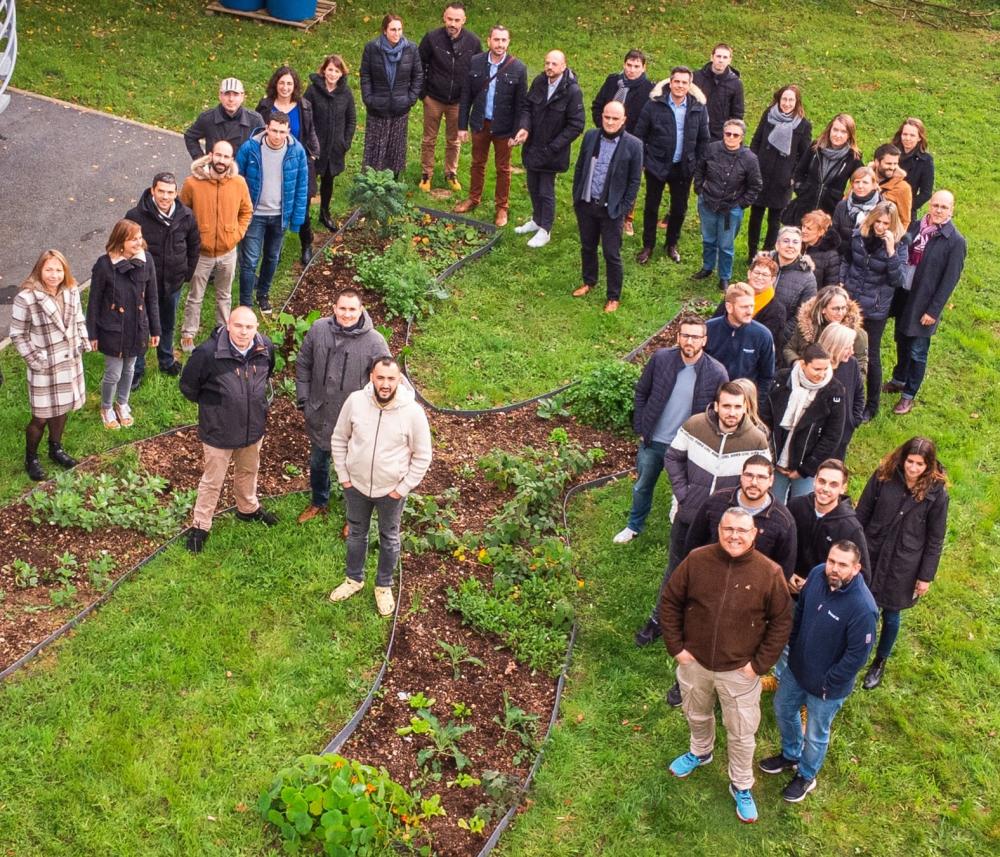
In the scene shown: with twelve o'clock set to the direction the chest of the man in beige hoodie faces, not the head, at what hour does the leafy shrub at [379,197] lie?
The leafy shrub is roughly at 6 o'clock from the man in beige hoodie.

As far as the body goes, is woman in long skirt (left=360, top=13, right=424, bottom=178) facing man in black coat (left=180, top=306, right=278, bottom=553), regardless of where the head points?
yes

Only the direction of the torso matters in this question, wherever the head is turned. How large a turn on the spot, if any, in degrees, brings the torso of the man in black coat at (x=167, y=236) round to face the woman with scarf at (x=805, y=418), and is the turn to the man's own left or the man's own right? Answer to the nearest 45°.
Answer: approximately 45° to the man's own left

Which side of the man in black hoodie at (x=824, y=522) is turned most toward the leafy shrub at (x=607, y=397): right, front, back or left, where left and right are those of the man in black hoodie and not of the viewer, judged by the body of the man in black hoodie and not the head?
right

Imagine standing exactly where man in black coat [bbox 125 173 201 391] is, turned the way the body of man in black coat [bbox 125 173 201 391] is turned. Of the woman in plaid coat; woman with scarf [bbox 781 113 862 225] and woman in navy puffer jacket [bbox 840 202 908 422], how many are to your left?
2

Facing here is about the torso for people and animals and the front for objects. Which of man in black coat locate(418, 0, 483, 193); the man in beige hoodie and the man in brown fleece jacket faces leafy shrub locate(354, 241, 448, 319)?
the man in black coat

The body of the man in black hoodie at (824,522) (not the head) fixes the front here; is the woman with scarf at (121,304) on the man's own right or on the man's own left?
on the man's own right
